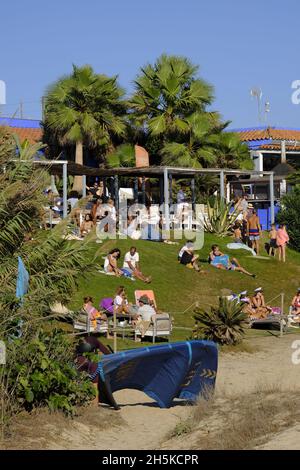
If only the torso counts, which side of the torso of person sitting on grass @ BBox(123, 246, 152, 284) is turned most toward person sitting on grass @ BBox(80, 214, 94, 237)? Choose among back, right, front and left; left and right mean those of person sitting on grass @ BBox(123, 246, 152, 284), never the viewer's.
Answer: back

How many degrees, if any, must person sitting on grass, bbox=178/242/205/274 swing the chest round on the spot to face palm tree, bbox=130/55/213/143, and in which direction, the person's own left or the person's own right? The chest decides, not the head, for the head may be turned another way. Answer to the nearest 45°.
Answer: approximately 135° to the person's own left

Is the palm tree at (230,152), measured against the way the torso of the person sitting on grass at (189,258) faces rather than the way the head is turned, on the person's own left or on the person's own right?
on the person's own left

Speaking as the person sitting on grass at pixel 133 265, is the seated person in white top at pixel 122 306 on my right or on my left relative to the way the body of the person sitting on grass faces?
on my right

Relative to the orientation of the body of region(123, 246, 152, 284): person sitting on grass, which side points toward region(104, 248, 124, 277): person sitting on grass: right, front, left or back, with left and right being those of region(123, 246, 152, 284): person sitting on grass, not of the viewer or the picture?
right

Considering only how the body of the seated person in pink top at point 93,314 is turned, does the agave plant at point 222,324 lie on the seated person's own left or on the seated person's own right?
on the seated person's own left

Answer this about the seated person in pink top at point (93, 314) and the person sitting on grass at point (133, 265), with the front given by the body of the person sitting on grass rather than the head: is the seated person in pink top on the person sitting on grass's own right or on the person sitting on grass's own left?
on the person sitting on grass's own right
